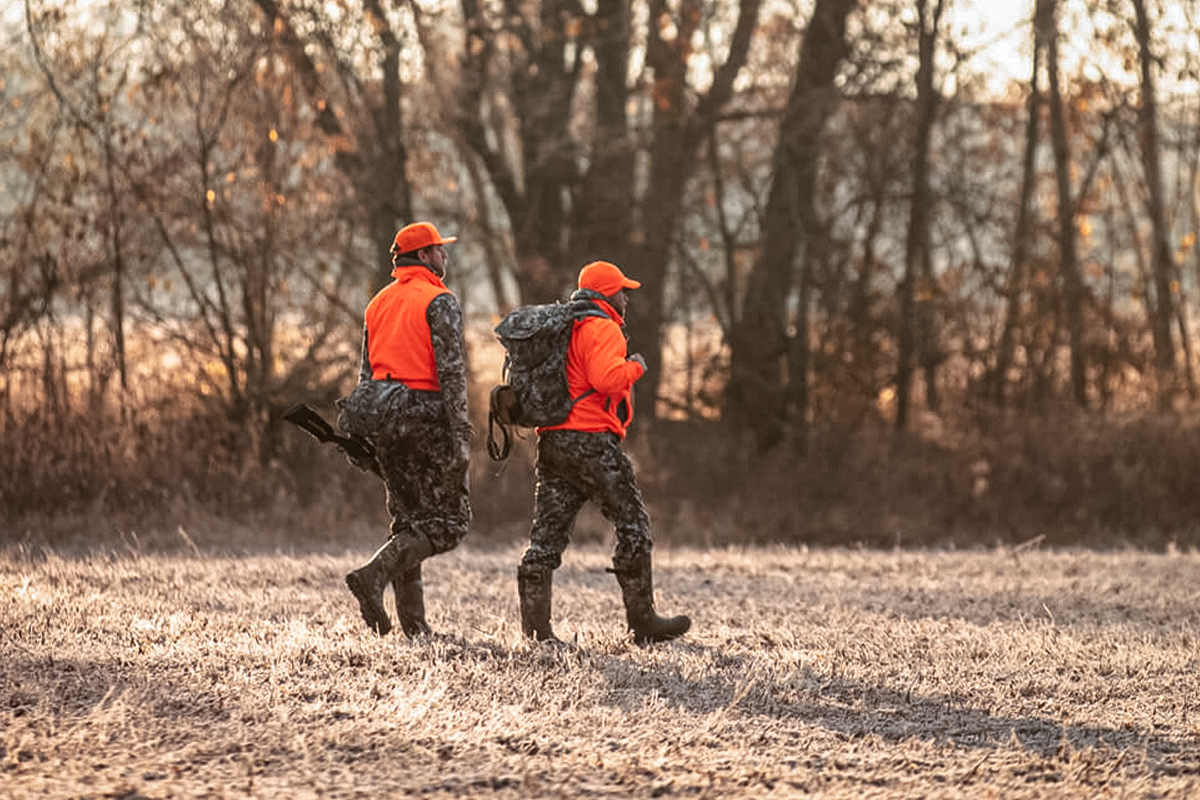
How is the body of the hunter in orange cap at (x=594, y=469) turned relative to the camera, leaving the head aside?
to the viewer's right

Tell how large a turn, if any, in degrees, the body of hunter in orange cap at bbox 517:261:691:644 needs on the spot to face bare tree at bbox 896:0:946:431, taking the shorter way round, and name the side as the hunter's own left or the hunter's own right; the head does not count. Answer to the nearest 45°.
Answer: approximately 90° to the hunter's own left

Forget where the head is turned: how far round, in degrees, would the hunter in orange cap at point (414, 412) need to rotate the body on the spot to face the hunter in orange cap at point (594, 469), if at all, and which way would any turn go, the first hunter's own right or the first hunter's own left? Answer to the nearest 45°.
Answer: approximately 45° to the first hunter's own right

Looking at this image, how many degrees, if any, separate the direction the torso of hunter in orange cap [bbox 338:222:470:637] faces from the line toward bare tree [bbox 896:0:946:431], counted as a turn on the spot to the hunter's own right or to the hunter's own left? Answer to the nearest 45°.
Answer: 0° — they already face it

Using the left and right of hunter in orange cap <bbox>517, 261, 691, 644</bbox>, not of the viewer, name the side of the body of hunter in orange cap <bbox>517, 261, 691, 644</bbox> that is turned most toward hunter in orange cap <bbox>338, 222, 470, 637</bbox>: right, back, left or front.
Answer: back

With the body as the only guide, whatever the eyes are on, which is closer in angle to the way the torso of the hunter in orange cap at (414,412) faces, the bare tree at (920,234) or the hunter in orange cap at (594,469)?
the bare tree

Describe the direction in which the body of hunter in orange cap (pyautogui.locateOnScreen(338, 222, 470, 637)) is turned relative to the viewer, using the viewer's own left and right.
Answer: facing away from the viewer and to the right of the viewer

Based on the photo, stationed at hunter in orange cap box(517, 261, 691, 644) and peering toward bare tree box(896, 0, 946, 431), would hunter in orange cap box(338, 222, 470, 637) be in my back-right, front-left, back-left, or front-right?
back-left

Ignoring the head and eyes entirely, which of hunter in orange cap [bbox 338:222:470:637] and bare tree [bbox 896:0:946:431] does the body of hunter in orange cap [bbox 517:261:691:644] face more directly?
the bare tree
